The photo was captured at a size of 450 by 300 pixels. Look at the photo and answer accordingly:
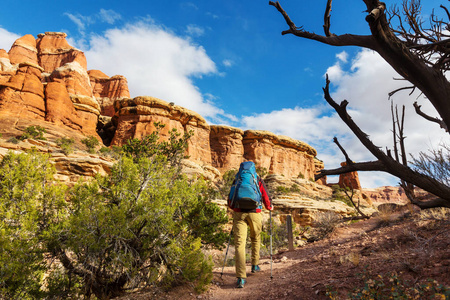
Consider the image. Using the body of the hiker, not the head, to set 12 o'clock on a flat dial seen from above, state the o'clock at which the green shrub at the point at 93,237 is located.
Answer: The green shrub is roughly at 9 o'clock from the hiker.

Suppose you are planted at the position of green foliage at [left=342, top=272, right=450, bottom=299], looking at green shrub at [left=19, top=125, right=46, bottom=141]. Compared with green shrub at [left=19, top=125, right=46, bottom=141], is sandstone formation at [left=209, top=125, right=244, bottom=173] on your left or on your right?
right

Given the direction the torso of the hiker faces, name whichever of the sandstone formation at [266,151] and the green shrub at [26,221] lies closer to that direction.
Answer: the sandstone formation

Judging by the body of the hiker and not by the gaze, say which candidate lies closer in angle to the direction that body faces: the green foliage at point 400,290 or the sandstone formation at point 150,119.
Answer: the sandstone formation

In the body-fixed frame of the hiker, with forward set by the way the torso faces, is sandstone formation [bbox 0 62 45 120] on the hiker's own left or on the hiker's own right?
on the hiker's own left

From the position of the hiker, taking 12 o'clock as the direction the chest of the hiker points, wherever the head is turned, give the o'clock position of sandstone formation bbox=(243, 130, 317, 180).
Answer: The sandstone formation is roughly at 12 o'clock from the hiker.

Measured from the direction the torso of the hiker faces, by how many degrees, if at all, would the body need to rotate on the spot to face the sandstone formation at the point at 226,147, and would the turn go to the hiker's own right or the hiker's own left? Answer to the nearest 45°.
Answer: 0° — they already face it

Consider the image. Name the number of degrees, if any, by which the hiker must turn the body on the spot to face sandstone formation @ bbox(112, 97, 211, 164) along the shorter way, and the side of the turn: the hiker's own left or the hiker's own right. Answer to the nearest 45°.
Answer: approximately 45° to the hiker's own left

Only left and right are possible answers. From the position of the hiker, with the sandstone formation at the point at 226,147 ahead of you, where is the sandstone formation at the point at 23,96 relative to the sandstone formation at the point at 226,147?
left

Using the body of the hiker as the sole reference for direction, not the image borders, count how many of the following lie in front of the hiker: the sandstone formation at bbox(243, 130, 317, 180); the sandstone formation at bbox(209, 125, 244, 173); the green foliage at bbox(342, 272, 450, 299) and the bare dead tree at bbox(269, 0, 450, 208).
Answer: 2

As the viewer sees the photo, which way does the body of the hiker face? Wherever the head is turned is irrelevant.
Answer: away from the camera

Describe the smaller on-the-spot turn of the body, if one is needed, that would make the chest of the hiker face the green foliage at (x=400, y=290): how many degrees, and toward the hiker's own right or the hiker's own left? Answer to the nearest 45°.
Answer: approximately 135° to the hiker's own right
